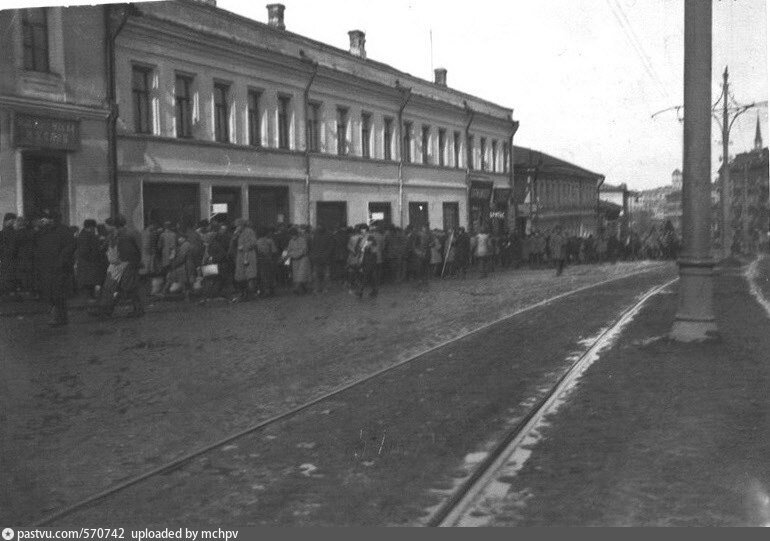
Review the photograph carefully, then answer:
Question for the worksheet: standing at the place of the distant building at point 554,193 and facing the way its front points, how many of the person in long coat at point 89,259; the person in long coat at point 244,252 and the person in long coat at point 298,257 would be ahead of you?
0

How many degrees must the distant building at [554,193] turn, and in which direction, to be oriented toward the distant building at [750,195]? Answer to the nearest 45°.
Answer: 0° — it already faces it

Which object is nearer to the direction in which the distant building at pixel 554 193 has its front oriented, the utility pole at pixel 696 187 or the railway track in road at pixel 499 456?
the utility pole

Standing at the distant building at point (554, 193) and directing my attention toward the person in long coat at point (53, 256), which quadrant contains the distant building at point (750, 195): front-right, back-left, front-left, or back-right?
back-left

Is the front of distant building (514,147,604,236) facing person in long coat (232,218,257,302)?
no

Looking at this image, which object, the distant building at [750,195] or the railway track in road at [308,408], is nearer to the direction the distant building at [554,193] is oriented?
the distant building

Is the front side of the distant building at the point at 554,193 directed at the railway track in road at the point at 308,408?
no

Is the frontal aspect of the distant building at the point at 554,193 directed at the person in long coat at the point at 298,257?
no

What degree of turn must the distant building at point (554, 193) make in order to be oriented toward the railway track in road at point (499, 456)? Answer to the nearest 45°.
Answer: approximately 45° to its right

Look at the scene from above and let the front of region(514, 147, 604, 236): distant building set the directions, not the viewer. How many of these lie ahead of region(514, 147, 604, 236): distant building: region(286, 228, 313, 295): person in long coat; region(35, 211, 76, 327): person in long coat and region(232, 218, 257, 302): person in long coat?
0

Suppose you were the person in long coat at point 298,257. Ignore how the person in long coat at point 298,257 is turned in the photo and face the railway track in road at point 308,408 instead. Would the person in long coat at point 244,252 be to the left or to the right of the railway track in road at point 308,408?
right

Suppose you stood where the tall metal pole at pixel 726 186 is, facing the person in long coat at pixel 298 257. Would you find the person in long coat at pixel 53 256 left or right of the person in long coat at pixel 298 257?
left

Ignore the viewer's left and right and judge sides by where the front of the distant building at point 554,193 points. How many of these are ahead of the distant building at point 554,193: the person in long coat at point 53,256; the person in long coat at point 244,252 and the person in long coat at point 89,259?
0

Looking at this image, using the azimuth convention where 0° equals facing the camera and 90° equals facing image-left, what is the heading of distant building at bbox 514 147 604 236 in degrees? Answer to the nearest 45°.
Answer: approximately 315°

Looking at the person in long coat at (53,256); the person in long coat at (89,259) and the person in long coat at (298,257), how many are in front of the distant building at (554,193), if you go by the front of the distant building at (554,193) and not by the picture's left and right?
0
